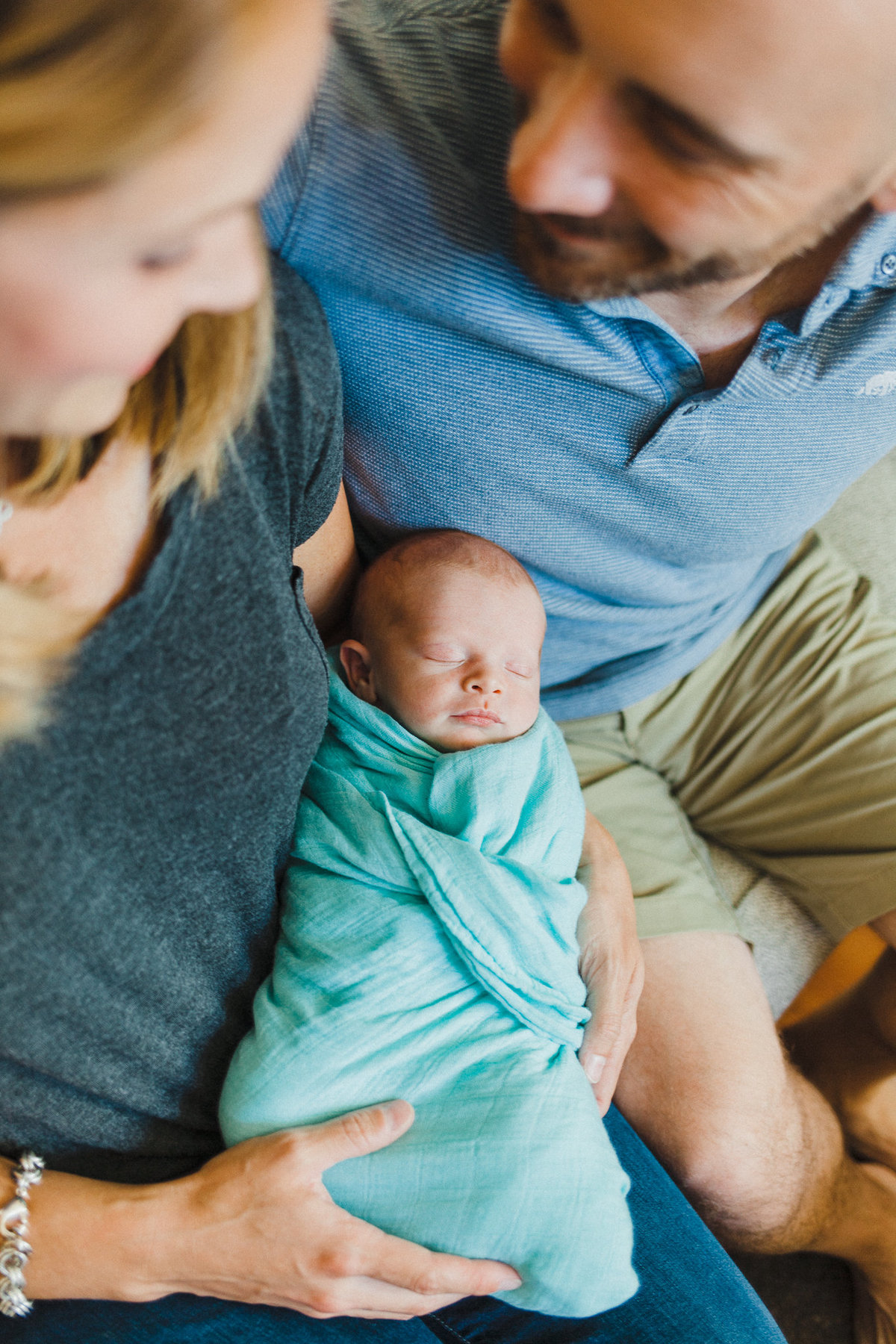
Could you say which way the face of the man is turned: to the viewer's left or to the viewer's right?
to the viewer's left

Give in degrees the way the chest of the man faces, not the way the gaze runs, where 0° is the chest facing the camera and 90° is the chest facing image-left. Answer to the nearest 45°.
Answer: approximately 0°

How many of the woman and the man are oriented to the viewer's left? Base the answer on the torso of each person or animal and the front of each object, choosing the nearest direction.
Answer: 0

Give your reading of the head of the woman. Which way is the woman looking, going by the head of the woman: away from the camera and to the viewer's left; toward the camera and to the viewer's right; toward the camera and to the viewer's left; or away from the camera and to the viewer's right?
toward the camera and to the viewer's right
